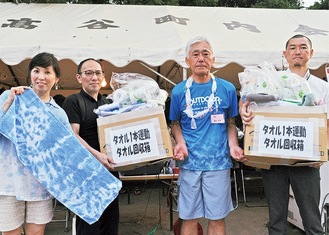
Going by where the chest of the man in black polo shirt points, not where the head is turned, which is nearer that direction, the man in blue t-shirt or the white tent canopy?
the man in blue t-shirt

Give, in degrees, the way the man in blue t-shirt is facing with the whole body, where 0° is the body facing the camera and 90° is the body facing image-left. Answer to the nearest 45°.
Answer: approximately 0°

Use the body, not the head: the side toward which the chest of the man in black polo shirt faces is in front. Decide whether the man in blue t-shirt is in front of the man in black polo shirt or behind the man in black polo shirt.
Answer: in front

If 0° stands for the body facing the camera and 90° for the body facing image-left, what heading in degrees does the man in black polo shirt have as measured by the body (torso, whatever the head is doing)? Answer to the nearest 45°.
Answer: approximately 315°

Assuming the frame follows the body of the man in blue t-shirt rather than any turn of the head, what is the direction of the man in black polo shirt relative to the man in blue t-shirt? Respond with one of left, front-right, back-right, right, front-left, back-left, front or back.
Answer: right

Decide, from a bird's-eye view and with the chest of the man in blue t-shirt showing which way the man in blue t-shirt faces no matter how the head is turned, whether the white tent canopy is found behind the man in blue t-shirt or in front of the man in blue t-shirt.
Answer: behind
